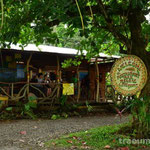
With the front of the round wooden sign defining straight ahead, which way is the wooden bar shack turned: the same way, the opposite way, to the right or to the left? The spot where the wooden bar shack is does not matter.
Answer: the same way

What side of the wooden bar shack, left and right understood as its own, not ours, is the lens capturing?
front

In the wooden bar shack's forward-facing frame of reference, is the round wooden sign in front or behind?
in front

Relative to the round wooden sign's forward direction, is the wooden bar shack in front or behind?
behind

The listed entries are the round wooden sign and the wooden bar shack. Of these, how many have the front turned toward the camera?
2
